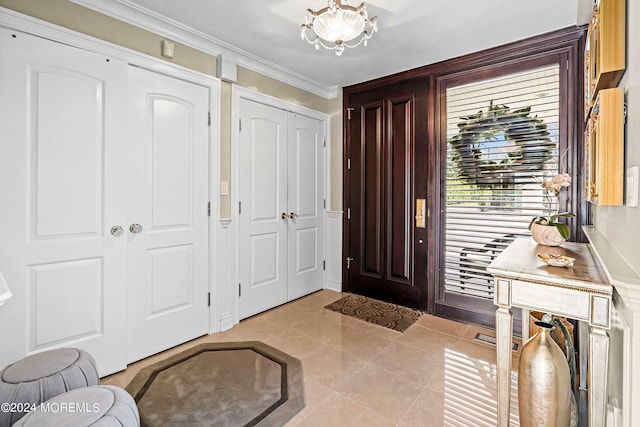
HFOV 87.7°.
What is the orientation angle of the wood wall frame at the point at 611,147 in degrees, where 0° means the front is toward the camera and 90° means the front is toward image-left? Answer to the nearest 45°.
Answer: approximately 90°

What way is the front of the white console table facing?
to the viewer's left

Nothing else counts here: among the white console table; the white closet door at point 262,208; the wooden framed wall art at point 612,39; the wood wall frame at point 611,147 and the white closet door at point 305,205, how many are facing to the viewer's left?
3

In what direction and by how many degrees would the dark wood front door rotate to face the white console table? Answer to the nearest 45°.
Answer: approximately 45° to its left

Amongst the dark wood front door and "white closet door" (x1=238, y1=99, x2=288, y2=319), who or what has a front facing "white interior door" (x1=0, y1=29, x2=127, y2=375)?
the dark wood front door

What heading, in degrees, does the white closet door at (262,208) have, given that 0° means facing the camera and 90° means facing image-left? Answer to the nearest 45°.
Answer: approximately 315°

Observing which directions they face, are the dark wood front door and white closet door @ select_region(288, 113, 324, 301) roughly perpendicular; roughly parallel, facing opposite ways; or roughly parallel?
roughly perpendicular

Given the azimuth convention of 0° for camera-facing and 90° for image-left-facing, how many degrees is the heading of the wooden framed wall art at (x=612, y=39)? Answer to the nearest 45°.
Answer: approximately 90°

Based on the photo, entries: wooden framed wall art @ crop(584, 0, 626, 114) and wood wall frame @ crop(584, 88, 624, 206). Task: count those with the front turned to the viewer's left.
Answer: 2

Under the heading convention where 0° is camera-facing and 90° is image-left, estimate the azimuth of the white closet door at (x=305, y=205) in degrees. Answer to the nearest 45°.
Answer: approximately 315°

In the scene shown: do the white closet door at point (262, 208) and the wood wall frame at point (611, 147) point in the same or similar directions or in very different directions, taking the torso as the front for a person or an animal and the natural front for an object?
very different directions
